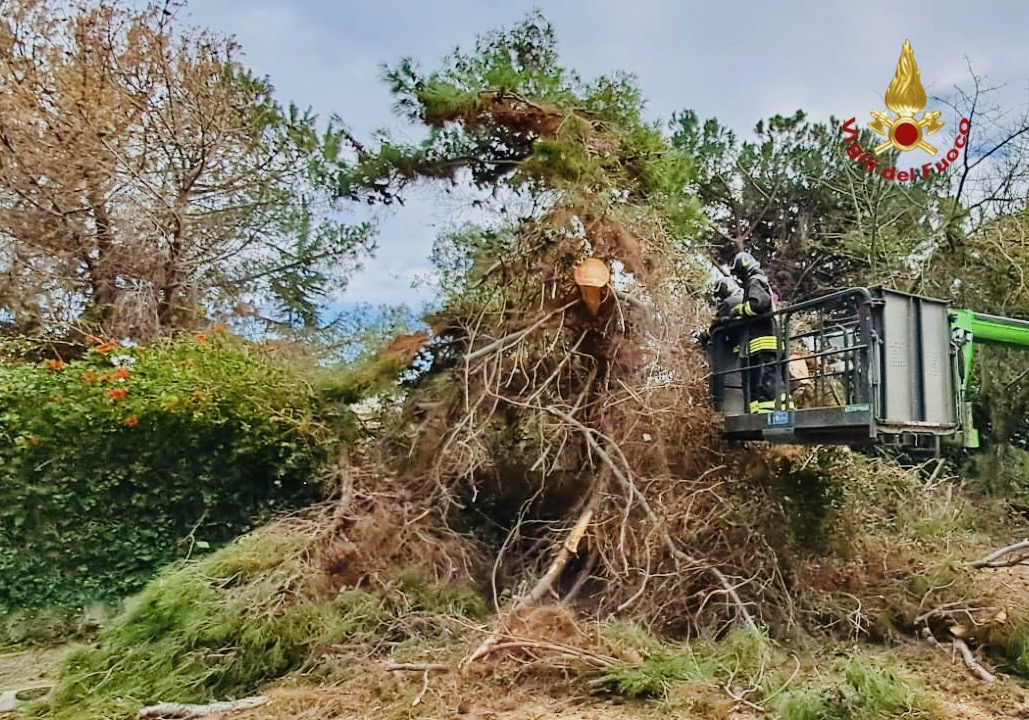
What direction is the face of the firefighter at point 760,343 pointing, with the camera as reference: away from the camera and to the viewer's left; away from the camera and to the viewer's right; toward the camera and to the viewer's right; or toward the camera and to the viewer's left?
away from the camera and to the viewer's left

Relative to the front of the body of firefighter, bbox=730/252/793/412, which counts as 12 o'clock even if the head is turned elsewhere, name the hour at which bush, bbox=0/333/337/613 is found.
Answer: The bush is roughly at 12 o'clock from the firefighter.

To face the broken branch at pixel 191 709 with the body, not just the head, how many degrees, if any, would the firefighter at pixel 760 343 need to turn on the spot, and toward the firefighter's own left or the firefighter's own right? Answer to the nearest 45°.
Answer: approximately 45° to the firefighter's own left

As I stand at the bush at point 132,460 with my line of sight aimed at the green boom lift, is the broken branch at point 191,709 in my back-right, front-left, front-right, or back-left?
front-right

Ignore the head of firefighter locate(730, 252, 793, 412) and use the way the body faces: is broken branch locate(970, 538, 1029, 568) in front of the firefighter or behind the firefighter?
behind

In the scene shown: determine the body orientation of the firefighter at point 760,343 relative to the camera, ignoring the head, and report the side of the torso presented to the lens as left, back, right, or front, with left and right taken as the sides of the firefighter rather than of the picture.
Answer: left
